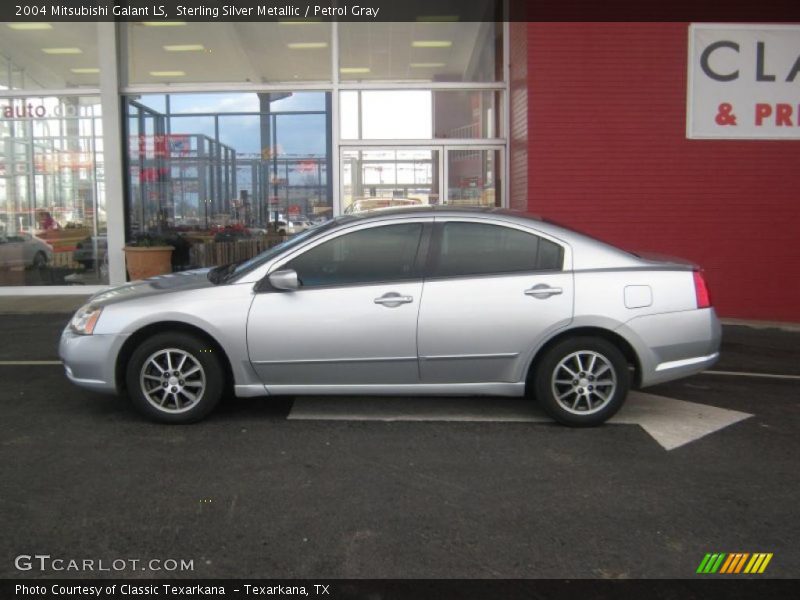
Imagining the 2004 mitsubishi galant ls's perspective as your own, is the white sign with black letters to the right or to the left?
on its right

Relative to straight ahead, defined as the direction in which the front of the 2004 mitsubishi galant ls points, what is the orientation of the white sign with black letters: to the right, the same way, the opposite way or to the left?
to the left

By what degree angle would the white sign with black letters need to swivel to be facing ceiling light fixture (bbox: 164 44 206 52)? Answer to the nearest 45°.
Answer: approximately 90° to its right

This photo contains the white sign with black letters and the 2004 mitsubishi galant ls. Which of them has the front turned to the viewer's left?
the 2004 mitsubishi galant ls

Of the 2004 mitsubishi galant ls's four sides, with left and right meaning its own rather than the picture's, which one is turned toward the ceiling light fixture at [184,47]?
right

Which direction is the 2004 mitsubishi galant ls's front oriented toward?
to the viewer's left

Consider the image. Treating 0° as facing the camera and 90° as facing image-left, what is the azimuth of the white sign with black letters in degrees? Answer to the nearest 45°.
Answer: approximately 0°

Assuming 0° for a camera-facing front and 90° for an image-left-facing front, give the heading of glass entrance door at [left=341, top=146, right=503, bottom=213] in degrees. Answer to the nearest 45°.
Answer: approximately 0°

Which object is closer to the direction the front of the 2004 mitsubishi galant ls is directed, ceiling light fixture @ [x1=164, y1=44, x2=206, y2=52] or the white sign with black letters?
the ceiling light fixture

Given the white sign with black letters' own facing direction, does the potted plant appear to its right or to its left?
on its right

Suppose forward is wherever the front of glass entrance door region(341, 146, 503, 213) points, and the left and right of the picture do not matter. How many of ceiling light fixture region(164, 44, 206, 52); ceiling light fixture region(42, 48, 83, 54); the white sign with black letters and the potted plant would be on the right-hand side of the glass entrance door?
3
